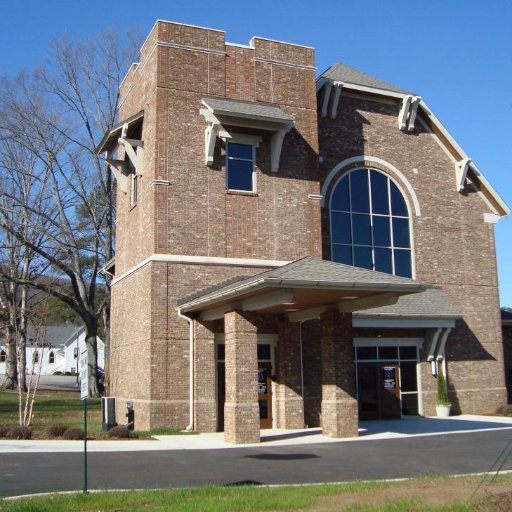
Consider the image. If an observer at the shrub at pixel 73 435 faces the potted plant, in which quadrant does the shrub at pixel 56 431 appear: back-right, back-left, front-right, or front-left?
back-left

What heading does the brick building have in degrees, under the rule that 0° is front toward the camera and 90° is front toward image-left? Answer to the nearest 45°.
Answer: approximately 0°

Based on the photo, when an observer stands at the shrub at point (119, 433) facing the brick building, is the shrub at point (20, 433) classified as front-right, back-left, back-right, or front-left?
back-left

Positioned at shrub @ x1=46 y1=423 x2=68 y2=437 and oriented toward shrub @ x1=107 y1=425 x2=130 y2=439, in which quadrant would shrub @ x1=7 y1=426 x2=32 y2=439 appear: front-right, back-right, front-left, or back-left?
back-right

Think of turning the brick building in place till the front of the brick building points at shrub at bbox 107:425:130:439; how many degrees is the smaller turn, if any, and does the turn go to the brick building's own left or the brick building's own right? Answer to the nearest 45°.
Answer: approximately 45° to the brick building's own right

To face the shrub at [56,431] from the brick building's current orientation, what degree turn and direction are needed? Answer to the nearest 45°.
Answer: approximately 45° to its right

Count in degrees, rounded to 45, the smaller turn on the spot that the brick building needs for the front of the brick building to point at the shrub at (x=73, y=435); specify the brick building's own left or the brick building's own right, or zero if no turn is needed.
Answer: approximately 45° to the brick building's own right

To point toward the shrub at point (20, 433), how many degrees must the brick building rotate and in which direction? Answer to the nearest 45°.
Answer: approximately 45° to its right
